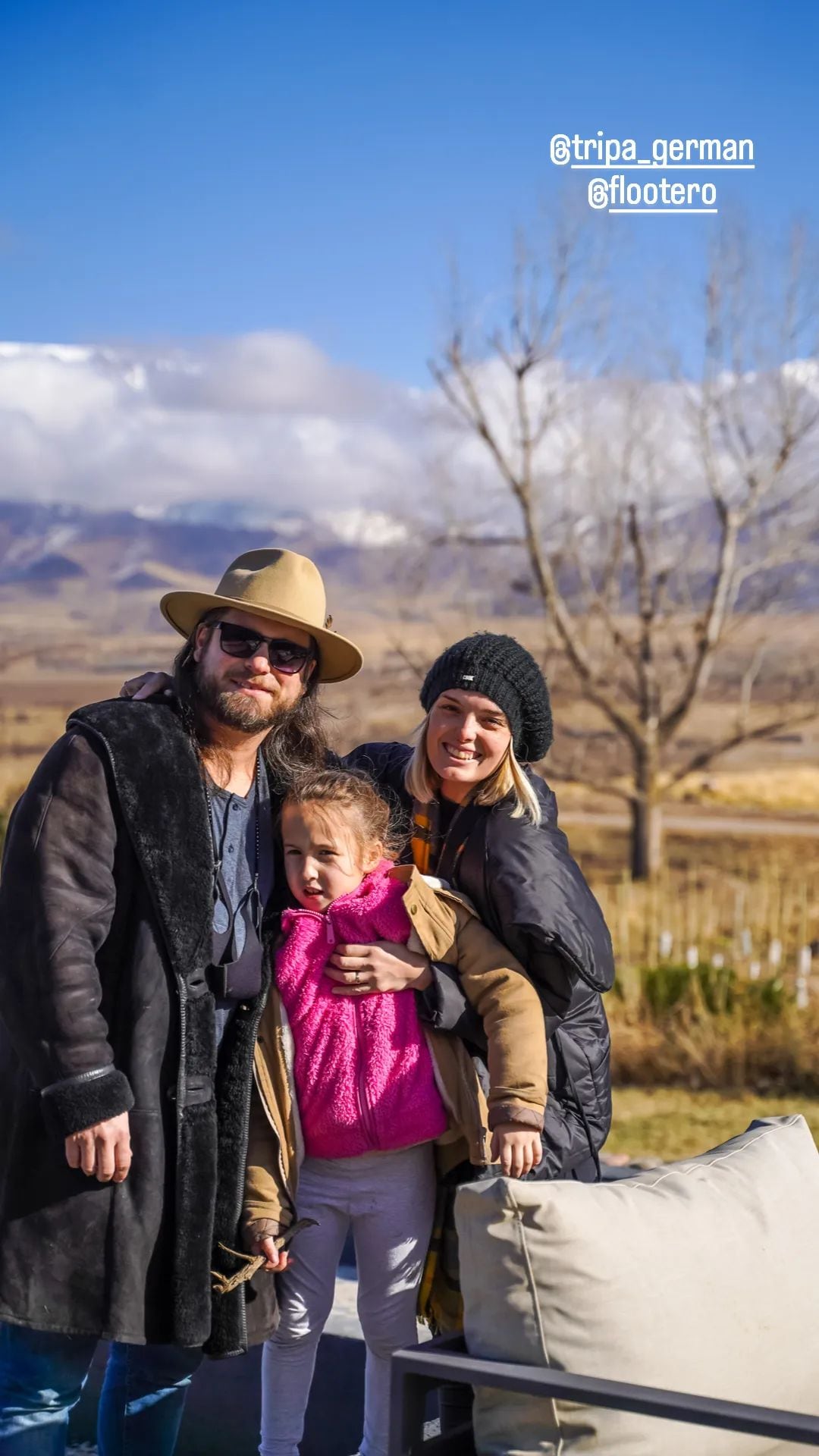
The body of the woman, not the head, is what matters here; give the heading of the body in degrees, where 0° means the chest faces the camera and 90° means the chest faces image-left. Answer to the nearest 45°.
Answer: approximately 45°

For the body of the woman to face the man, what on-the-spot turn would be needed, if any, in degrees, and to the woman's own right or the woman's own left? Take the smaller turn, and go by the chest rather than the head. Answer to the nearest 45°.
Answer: approximately 45° to the woman's own right

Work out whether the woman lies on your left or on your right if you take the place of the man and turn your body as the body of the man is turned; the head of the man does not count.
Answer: on your left

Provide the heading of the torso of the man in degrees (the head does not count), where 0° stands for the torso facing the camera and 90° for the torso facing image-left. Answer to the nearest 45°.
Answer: approximately 315°

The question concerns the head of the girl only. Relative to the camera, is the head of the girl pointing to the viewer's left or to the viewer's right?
to the viewer's left
